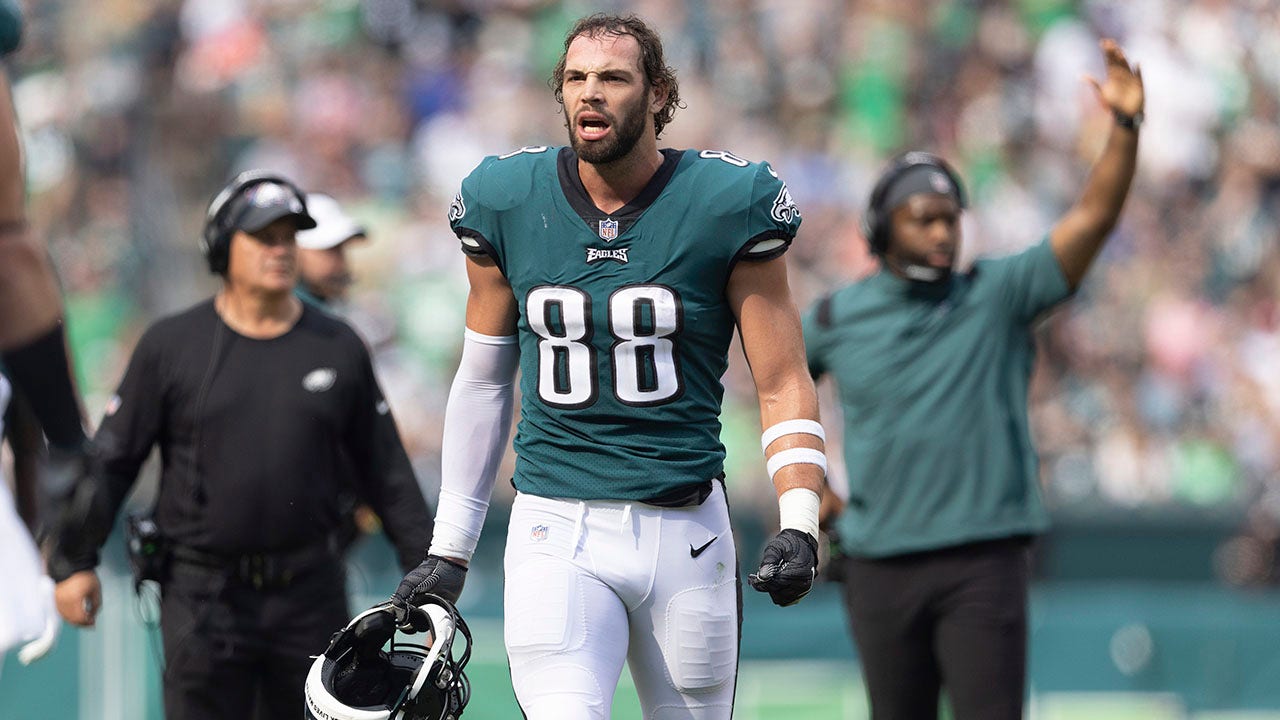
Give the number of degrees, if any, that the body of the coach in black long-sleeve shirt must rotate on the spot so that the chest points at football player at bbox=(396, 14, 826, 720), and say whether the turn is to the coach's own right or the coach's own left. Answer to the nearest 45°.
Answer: approximately 45° to the coach's own left

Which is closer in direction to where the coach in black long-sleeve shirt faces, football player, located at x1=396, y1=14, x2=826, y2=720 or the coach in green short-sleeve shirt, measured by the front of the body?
the football player

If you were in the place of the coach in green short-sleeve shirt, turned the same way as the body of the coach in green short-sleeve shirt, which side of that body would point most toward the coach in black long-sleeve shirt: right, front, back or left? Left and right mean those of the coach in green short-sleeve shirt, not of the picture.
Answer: right

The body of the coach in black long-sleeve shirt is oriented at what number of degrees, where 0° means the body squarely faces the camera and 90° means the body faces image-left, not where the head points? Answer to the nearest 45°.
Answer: approximately 0°

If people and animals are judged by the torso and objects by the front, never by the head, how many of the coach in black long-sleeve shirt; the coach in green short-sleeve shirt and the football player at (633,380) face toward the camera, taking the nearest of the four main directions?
3

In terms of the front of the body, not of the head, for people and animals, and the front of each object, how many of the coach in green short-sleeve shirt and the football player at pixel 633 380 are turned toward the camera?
2

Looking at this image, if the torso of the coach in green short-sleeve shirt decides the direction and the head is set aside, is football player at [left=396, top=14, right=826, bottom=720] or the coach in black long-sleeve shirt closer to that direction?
the football player

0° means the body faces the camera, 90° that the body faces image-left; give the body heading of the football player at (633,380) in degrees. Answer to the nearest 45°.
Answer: approximately 0°

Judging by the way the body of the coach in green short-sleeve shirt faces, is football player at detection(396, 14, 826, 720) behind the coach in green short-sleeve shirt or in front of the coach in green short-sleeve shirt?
in front

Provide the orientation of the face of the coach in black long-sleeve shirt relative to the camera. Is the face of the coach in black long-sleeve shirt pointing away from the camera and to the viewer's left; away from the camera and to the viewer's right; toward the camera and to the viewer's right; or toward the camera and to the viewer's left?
toward the camera and to the viewer's right
